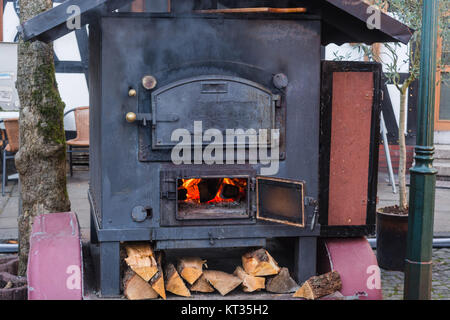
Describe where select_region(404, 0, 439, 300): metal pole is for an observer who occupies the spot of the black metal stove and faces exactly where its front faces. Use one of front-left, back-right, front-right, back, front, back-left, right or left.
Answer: left

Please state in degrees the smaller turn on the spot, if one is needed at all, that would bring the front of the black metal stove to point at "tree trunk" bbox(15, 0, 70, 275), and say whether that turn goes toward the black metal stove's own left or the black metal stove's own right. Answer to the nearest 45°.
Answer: approximately 135° to the black metal stove's own right

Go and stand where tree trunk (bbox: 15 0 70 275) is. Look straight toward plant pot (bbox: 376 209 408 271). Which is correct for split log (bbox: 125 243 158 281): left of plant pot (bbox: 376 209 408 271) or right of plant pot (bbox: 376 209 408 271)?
right

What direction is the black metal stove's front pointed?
toward the camera

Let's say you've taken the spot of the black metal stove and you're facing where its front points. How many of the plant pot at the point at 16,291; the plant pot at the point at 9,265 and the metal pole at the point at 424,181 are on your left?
1

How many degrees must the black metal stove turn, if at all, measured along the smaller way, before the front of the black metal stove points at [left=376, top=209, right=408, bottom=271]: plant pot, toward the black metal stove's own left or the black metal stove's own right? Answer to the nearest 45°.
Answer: approximately 135° to the black metal stove's own left

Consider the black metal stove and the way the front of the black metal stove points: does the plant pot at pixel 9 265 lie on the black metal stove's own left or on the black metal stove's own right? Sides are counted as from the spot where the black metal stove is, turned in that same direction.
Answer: on the black metal stove's own right
